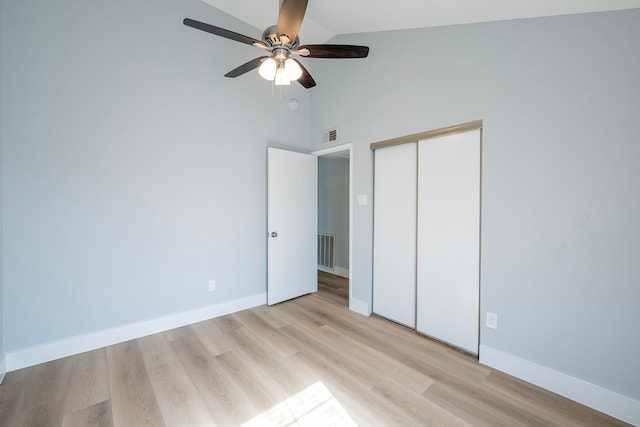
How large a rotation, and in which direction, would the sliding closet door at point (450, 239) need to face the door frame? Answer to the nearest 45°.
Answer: approximately 45° to its right

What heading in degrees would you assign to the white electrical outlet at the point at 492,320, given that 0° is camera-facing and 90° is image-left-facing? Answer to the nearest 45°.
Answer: approximately 45°

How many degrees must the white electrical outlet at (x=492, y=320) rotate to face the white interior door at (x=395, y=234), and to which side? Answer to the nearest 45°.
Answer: approximately 45° to its right

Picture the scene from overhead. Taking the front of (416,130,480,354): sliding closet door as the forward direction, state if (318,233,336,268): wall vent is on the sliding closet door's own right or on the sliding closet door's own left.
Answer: on the sliding closet door's own right

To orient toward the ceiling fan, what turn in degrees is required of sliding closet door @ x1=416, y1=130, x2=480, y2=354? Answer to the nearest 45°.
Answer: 0° — it already faces it

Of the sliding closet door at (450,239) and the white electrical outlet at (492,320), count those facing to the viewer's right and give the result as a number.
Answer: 0

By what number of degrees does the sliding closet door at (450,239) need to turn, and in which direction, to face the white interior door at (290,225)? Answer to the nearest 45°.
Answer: approximately 45° to its right
